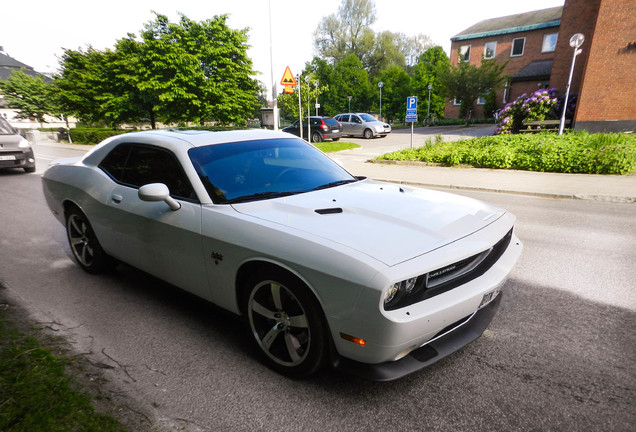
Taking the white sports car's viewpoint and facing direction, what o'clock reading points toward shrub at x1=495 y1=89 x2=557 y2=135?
The shrub is roughly at 9 o'clock from the white sports car.

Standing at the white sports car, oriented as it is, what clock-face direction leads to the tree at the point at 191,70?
The tree is roughly at 7 o'clock from the white sports car.

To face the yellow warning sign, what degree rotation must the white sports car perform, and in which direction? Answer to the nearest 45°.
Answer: approximately 135° to its left

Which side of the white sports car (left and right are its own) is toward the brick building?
left

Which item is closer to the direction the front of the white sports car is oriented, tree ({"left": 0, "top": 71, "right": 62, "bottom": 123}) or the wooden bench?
the wooden bench

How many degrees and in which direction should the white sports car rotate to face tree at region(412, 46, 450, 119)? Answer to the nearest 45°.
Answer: approximately 90° to its left

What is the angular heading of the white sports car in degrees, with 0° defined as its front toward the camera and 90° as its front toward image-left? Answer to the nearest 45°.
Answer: approximately 315°

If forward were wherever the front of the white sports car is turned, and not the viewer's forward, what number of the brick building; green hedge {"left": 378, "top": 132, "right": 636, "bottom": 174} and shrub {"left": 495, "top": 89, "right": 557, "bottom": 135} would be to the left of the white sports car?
3

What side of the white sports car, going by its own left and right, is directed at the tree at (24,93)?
back

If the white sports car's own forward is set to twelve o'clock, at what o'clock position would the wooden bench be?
The wooden bench is roughly at 9 o'clock from the white sports car.
